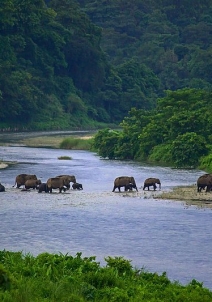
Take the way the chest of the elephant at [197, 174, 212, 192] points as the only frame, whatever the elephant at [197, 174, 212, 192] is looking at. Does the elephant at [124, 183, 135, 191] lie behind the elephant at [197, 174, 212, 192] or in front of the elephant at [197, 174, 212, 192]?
behind

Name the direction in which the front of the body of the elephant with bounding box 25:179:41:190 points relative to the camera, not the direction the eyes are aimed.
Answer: to the viewer's right

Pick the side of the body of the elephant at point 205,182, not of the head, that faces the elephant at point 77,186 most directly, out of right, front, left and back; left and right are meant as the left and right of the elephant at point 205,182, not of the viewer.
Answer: back

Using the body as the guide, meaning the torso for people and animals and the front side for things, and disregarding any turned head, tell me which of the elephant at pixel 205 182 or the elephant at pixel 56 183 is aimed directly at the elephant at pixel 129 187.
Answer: the elephant at pixel 56 183

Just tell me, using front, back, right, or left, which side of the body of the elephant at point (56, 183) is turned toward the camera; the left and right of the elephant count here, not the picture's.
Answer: right

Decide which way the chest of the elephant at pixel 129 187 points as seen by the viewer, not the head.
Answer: to the viewer's right

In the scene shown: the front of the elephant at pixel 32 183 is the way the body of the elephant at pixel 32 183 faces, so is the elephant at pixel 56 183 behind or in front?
in front

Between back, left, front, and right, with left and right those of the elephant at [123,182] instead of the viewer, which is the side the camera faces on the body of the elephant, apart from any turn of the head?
right

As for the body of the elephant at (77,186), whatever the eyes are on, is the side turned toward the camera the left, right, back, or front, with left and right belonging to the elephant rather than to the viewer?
right

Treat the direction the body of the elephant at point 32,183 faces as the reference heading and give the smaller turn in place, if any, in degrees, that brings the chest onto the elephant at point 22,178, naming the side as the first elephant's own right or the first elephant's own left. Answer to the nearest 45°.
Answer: approximately 135° to the first elephant's own left

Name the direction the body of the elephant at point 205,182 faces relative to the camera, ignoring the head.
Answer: to the viewer's right
